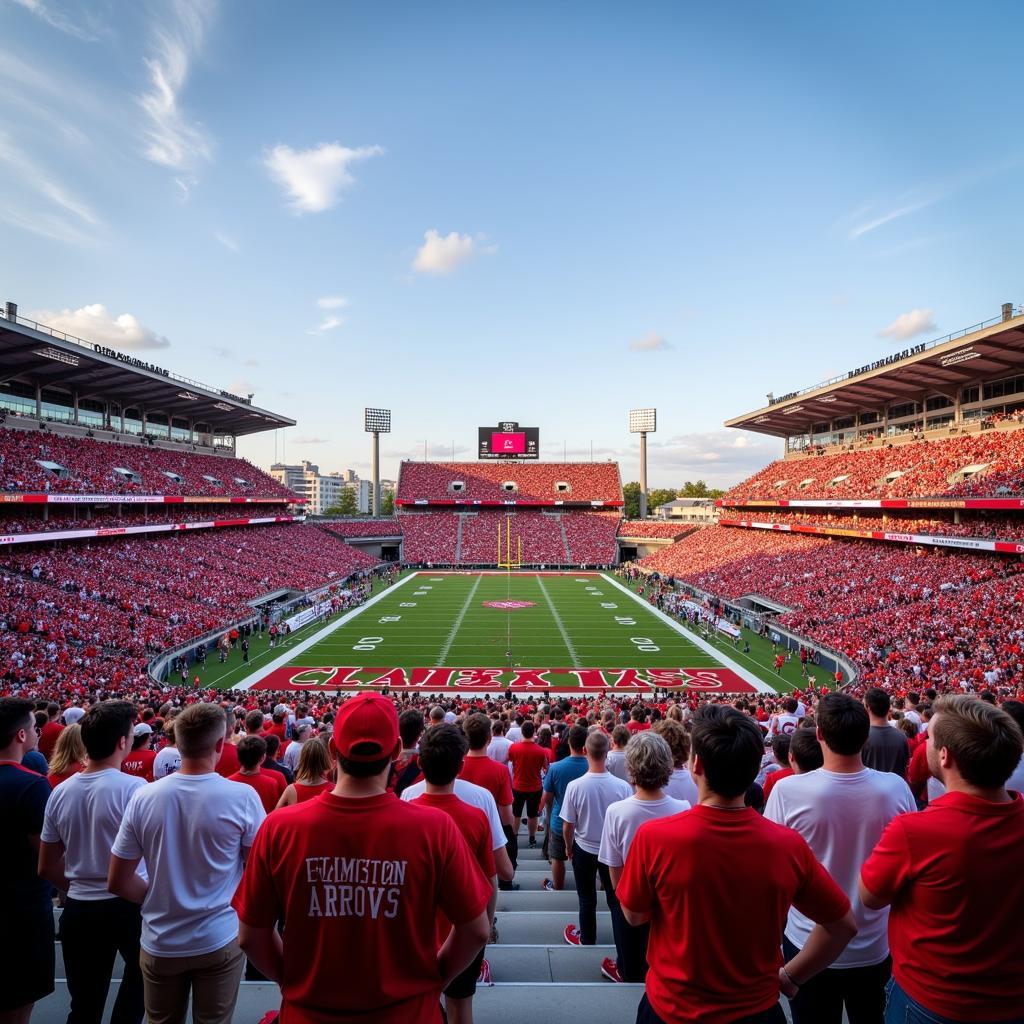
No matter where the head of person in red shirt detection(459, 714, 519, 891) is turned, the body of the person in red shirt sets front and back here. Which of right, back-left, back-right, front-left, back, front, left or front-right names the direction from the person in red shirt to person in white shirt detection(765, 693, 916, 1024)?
back-right

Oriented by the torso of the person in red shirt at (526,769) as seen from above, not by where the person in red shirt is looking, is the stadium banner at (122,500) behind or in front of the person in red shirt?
in front

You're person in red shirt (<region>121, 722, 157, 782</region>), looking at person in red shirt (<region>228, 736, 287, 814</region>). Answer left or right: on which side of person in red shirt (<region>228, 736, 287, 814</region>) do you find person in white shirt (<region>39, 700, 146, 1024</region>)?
right

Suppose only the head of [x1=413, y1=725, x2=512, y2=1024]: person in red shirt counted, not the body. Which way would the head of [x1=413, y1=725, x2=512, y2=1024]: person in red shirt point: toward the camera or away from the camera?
away from the camera

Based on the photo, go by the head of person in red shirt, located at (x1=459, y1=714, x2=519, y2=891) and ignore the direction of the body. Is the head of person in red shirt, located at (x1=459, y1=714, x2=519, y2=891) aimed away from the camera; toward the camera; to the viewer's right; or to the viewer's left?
away from the camera

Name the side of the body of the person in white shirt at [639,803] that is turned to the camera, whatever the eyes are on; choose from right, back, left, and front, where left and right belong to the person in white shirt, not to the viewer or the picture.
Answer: back

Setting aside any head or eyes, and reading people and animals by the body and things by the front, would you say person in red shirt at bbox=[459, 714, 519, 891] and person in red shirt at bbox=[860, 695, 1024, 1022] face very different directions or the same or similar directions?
same or similar directions

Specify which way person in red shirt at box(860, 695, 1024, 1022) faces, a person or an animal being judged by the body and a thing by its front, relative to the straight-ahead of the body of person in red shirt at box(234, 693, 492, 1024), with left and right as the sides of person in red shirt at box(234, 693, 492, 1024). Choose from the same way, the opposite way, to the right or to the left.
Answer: the same way

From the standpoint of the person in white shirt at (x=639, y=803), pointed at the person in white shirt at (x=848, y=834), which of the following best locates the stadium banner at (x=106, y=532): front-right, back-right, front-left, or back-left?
back-left

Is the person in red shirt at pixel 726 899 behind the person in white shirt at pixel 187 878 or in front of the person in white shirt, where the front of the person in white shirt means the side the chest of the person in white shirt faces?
behind

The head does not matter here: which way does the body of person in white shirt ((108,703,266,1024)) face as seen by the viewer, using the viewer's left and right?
facing away from the viewer

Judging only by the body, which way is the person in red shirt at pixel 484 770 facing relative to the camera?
away from the camera

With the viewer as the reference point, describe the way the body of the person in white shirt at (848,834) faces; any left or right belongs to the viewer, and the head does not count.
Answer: facing away from the viewer

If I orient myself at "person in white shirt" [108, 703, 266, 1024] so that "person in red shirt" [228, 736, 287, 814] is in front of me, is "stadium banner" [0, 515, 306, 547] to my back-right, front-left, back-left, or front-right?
front-left

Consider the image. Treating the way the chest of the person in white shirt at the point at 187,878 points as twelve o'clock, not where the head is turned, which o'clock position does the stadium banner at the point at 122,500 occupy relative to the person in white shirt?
The stadium banner is roughly at 12 o'clock from the person in white shirt.

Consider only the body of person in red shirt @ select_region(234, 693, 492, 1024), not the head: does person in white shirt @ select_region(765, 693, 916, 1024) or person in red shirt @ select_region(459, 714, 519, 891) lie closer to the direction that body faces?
the person in red shirt

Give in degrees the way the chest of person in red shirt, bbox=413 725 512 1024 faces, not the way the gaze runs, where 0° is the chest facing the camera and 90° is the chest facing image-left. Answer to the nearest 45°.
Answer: approximately 180°

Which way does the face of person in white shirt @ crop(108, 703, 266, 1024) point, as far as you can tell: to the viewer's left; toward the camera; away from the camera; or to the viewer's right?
away from the camera

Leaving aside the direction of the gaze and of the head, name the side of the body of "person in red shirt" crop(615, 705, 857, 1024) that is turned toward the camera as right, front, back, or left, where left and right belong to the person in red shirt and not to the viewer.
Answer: back

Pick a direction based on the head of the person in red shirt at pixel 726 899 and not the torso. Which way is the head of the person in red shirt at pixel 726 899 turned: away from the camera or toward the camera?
away from the camera

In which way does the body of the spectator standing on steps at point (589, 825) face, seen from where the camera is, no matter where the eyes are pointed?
away from the camera

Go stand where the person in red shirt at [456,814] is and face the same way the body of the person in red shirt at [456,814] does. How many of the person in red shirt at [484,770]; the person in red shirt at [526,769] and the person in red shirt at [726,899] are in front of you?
2
